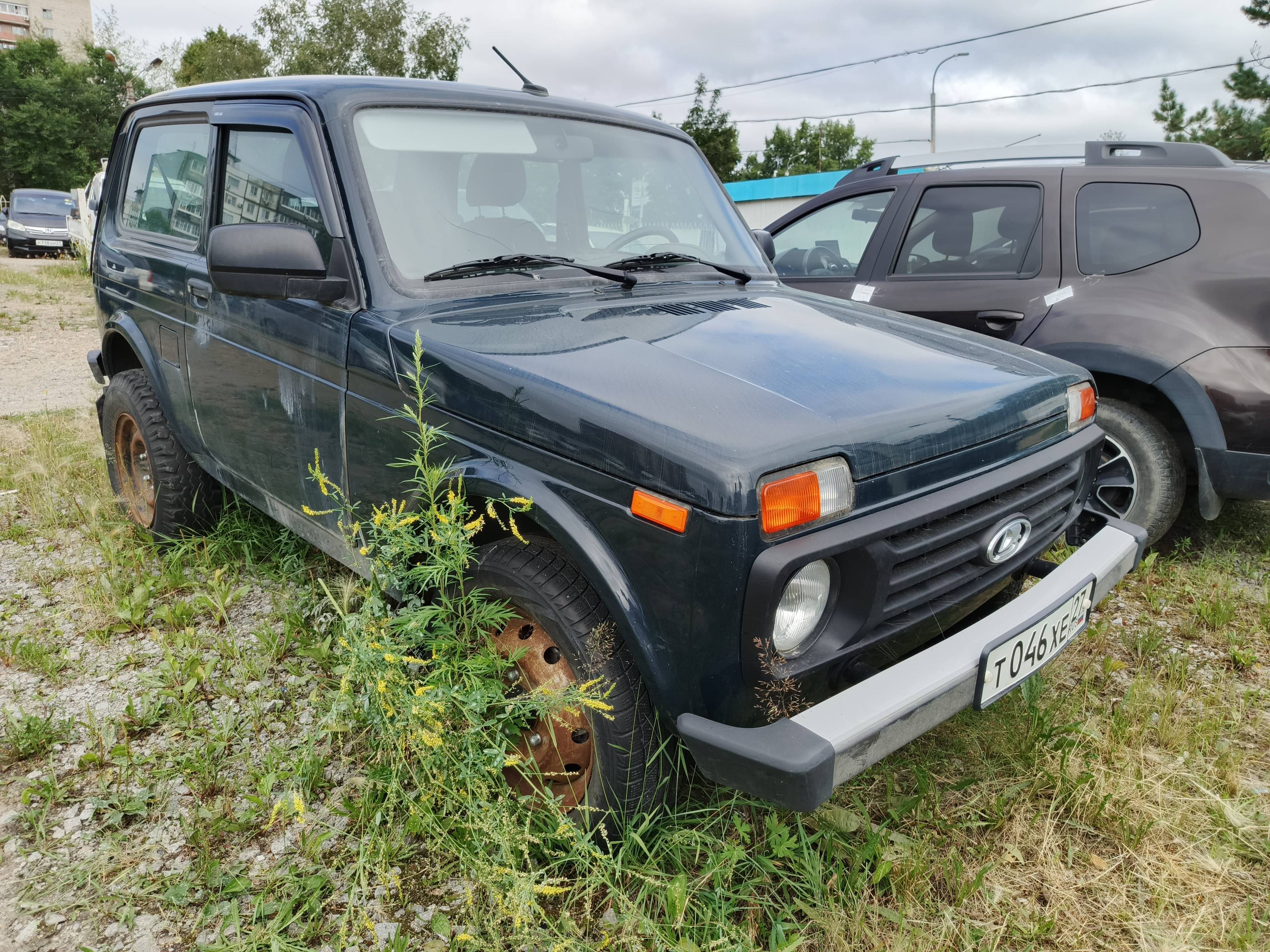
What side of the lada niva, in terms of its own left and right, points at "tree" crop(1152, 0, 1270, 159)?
left

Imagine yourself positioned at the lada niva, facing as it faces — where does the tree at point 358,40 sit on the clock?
The tree is roughly at 7 o'clock from the lada niva.

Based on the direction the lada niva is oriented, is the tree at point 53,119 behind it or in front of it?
behind

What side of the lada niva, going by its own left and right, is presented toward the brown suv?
left

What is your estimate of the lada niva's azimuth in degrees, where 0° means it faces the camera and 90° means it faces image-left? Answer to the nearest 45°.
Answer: approximately 315°

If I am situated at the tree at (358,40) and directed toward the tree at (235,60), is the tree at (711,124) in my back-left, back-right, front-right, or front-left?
back-right

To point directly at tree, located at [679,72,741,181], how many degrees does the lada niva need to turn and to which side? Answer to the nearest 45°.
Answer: approximately 135° to its left
